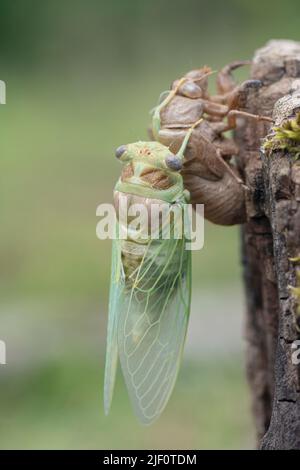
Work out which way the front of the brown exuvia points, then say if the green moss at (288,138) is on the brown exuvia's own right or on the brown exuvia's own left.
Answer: on the brown exuvia's own right
